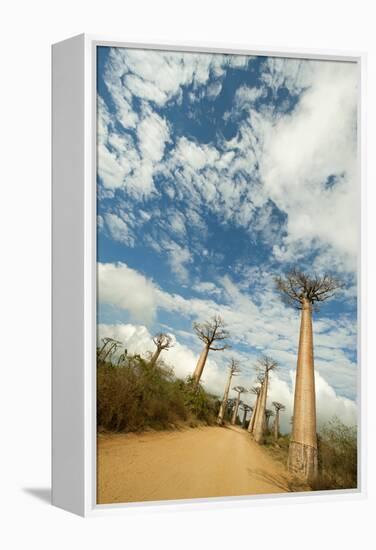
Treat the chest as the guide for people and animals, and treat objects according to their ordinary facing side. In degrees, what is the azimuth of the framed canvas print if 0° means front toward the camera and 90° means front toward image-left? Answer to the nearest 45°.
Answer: approximately 315°
